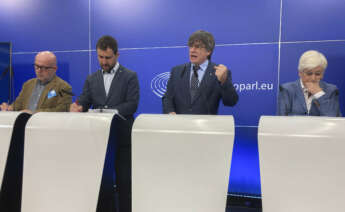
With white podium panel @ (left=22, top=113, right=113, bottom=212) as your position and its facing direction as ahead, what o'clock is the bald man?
The bald man is roughly at 6 o'clock from the white podium panel.
